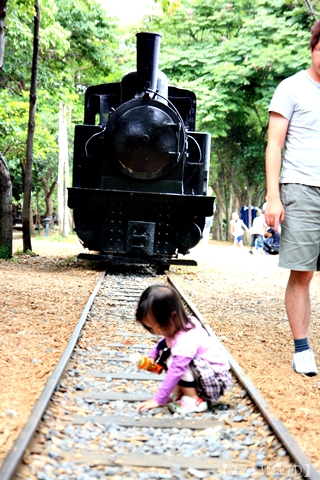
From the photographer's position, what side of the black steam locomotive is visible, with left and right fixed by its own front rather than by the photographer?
front

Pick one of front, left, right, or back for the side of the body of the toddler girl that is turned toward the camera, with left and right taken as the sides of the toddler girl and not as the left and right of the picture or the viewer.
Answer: left

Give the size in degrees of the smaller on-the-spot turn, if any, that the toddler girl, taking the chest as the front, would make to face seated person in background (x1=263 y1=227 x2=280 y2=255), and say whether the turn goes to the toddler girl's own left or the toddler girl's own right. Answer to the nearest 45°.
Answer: approximately 90° to the toddler girl's own right

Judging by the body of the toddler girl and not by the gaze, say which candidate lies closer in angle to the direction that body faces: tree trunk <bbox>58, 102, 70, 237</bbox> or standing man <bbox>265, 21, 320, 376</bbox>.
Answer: the tree trunk

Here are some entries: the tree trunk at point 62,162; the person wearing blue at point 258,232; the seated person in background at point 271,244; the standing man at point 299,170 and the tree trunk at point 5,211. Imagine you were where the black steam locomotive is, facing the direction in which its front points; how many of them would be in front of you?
1

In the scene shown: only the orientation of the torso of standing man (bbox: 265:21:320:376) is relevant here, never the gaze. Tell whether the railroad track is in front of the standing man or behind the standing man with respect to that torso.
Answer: in front

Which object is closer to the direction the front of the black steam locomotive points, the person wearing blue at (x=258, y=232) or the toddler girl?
the toddler girl

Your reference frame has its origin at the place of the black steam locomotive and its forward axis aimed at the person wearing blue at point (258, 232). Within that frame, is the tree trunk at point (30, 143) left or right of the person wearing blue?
left

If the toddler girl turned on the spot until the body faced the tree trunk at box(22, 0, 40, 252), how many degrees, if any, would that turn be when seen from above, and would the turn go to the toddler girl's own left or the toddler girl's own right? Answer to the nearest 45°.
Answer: approximately 90° to the toddler girl's own right

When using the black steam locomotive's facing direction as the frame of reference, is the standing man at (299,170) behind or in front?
in front

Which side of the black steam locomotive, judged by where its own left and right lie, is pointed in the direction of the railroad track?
front

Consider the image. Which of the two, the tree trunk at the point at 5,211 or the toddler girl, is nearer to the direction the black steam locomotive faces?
the toddler girl
